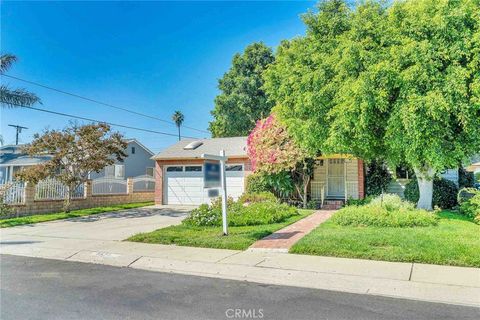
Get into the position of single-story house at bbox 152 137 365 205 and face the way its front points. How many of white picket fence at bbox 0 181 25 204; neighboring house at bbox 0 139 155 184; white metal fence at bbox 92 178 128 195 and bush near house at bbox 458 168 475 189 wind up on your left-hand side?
1

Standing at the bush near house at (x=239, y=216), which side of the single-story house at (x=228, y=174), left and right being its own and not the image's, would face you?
front

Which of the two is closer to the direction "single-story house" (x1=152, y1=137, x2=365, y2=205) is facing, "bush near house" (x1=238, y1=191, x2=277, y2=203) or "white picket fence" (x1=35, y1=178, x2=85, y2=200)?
the bush near house

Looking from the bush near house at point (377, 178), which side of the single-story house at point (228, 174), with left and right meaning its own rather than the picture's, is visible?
left

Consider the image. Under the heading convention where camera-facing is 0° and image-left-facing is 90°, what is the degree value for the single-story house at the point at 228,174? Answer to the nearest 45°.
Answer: approximately 0°

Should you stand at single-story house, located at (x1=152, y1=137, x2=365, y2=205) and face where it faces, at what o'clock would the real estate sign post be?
The real estate sign post is roughly at 12 o'clock from the single-story house.

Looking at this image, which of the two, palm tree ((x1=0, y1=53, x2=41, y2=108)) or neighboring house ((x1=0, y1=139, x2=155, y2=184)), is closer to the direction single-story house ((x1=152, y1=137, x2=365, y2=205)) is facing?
the palm tree

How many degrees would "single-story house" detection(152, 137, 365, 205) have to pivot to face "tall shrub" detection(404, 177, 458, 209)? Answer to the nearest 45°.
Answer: approximately 45° to its left

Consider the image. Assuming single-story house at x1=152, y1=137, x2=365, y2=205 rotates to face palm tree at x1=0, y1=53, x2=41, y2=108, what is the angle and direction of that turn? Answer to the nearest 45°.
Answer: approximately 90° to its right

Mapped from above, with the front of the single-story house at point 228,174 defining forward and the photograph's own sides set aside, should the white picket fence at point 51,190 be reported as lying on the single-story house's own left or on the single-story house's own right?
on the single-story house's own right

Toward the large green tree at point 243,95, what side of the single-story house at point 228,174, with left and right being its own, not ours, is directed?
back

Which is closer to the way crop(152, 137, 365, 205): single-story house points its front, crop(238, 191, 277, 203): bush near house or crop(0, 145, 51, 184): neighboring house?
the bush near house

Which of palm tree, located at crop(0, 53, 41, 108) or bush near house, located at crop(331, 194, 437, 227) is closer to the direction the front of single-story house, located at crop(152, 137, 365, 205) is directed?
the bush near house

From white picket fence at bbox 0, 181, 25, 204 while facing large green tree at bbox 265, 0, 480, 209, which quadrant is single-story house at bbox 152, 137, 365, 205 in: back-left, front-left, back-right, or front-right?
front-left

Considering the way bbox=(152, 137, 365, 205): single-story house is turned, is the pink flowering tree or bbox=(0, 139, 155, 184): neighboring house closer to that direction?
the pink flowering tree
